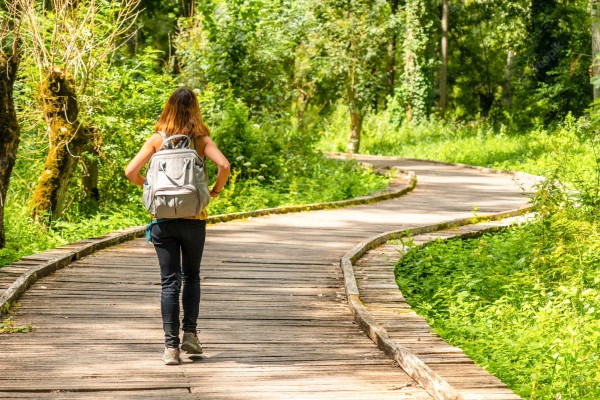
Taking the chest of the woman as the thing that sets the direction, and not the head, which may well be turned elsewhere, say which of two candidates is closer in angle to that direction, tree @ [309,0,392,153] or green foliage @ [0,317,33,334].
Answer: the tree

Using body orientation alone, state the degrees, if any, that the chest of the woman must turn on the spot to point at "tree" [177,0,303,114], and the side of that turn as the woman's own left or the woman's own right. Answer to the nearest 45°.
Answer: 0° — they already face it

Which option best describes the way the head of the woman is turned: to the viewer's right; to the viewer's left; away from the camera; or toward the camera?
away from the camera

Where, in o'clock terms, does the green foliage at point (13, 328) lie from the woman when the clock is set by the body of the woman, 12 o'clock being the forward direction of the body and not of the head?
The green foliage is roughly at 10 o'clock from the woman.

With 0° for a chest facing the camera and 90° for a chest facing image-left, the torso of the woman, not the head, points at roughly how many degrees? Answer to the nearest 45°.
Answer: approximately 180°

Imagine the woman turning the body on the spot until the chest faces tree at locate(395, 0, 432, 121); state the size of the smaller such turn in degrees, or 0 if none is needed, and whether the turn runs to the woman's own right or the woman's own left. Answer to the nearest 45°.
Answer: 0° — they already face it
